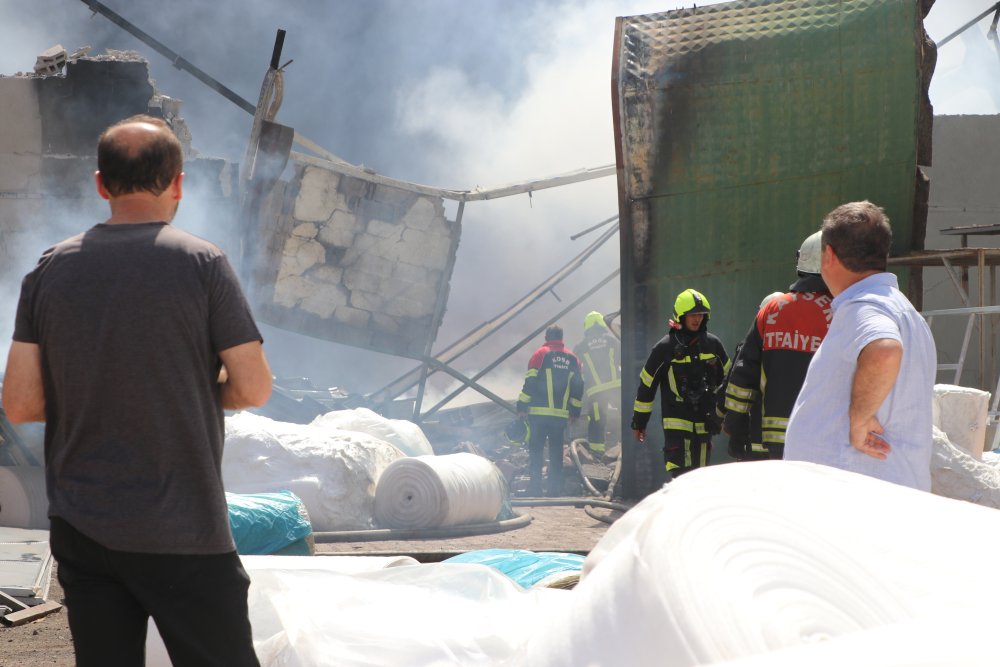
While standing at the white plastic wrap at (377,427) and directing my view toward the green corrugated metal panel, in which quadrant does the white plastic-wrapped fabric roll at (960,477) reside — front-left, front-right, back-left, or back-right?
front-right

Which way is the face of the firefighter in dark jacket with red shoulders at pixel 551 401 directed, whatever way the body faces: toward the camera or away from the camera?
away from the camera

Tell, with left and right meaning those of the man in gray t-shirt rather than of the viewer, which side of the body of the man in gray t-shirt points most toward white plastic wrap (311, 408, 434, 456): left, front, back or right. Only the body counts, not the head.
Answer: front

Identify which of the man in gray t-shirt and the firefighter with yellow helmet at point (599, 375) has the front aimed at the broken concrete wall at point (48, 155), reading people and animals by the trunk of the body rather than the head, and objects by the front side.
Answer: the man in gray t-shirt

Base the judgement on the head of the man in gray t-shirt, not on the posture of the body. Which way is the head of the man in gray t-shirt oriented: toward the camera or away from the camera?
away from the camera

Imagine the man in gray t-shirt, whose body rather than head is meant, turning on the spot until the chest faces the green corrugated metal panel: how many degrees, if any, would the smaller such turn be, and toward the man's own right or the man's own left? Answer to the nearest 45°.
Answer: approximately 45° to the man's own right

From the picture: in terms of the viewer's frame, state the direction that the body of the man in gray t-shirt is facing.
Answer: away from the camera
